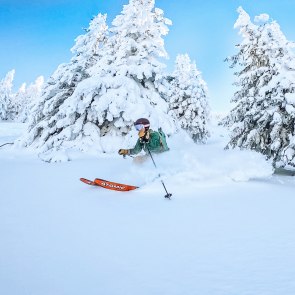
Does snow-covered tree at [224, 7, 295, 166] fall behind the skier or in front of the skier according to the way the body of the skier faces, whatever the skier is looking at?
behind

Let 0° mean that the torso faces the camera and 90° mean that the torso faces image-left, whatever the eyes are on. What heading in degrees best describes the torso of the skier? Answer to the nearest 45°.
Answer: approximately 45°

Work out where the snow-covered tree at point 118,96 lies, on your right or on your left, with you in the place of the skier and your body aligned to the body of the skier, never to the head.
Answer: on your right

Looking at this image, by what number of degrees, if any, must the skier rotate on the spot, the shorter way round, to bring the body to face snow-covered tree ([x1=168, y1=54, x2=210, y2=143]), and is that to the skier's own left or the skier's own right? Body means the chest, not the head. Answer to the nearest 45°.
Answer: approximately 135° to the skier's own right

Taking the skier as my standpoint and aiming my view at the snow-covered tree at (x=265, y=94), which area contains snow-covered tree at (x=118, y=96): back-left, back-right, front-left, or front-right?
front-left

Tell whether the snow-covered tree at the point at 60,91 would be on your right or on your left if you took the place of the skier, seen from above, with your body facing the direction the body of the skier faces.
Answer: on your right
